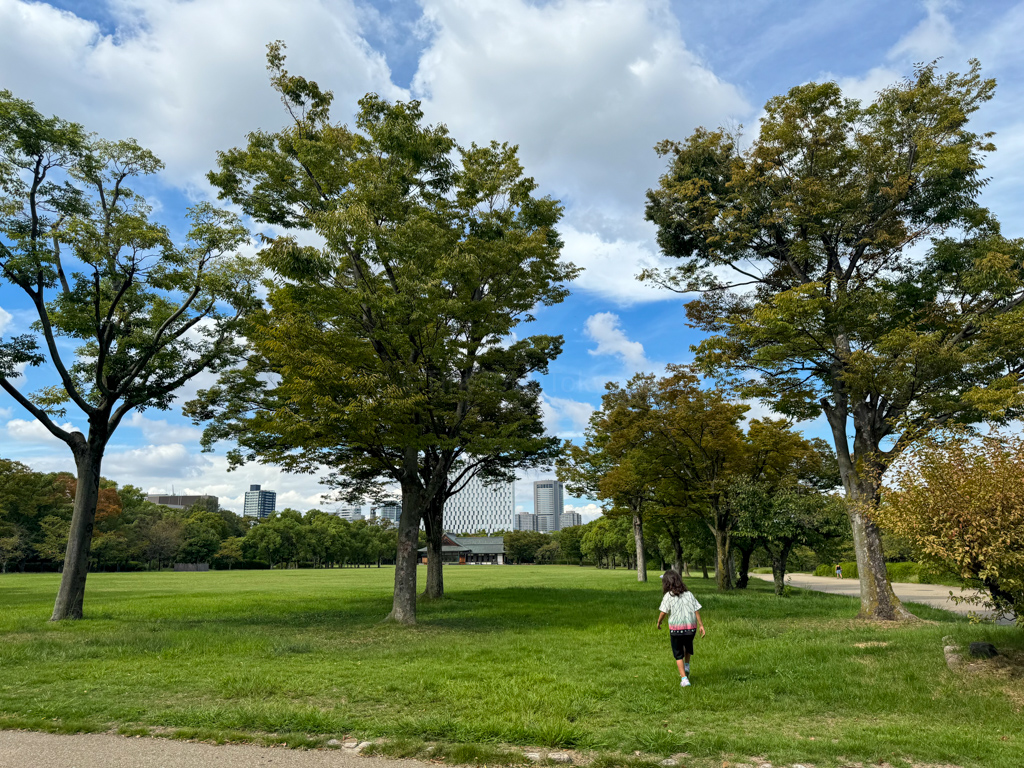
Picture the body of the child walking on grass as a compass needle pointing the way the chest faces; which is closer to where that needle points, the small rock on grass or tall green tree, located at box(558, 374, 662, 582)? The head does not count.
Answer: the tall green tree

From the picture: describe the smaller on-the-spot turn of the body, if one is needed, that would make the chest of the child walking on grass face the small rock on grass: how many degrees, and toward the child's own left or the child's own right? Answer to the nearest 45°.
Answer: approximately 90° to the child's own right

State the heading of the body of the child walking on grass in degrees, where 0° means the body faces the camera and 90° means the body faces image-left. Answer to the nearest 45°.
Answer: approximately 180°

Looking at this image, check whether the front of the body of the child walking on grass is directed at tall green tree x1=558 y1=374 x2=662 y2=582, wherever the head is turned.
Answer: yes

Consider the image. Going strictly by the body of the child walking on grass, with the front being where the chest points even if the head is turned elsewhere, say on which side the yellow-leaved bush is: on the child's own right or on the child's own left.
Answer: on the child's own right
